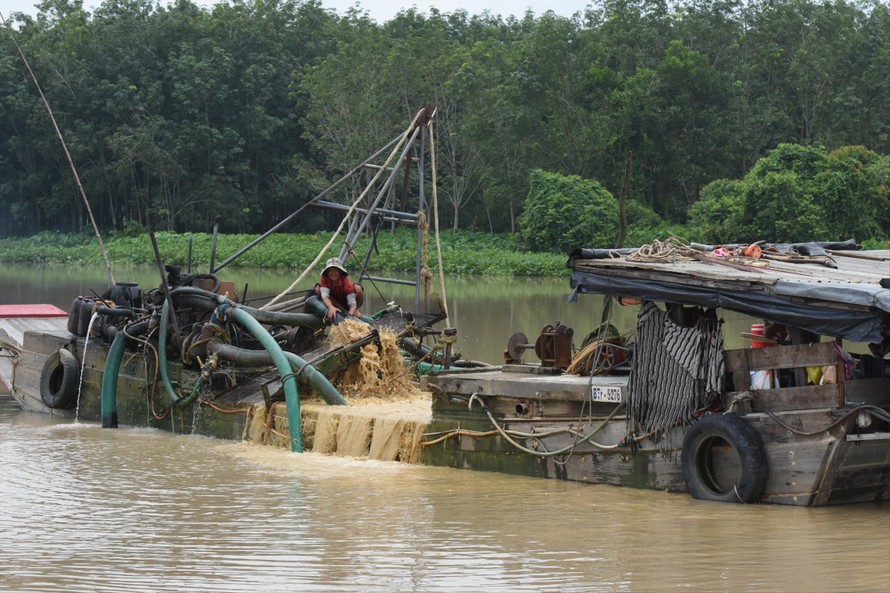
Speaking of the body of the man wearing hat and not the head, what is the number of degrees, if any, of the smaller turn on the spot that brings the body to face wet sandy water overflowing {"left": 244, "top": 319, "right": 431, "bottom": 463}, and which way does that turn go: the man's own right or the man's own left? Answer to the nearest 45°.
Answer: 0° — they already face it

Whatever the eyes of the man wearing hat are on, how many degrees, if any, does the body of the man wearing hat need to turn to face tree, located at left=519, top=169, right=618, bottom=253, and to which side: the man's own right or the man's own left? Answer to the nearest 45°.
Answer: approximately 180°

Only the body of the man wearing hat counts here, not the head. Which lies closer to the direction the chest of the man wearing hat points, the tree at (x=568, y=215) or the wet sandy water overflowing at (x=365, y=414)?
the wet sandy water overflowing

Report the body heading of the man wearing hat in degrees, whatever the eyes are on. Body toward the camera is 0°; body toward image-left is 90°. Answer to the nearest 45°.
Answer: approximately 0°
